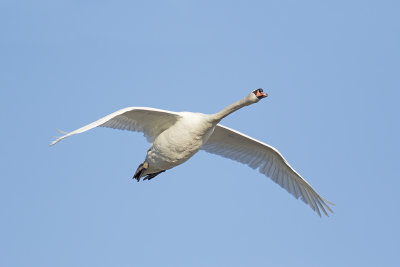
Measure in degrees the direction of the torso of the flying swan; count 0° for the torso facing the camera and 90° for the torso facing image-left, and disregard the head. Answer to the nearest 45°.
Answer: approximately 315°
